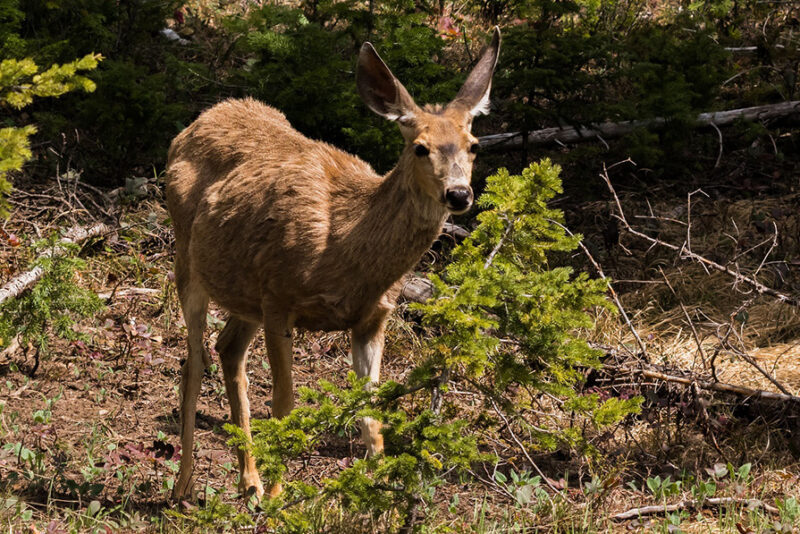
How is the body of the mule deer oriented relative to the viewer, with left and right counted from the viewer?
facing the viewer and to the right of the viewer

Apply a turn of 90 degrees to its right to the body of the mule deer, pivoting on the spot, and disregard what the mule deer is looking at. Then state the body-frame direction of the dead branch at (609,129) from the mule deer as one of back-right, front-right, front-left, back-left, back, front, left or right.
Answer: back

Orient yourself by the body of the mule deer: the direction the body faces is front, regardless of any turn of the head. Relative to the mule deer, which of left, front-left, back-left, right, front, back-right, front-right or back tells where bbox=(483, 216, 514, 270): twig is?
front

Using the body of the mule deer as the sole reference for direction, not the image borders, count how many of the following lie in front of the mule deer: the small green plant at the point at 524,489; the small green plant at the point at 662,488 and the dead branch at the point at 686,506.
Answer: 3

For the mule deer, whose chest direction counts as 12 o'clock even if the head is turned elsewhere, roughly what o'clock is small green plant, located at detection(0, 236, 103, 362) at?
The small green plant is roughly at 5 o'clock from the mule deer.

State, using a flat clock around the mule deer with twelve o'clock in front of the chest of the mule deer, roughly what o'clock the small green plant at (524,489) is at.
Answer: The small green plant is roughly at 12 o'clock from the mule deer.

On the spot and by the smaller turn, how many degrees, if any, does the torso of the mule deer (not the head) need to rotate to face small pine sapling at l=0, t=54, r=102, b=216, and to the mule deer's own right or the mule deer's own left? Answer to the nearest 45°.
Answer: approximately 180°

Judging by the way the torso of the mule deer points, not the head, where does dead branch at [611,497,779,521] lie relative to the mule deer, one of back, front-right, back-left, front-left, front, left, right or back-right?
front

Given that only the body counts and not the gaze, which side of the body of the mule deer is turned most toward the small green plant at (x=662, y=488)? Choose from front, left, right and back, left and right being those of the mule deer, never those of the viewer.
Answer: front

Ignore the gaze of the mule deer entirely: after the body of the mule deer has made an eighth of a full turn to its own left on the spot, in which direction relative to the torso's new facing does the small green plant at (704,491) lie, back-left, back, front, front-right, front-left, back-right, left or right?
front-right

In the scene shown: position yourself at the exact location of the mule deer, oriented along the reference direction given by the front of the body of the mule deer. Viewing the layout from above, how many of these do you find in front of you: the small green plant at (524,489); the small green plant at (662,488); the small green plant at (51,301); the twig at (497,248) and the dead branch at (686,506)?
4

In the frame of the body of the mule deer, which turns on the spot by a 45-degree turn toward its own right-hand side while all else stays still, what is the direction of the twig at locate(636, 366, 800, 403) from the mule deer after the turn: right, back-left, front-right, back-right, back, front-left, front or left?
left
